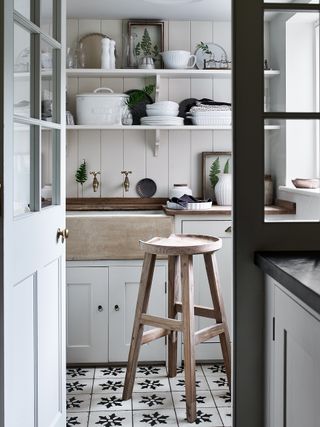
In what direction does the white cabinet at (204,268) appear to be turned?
toward the camera

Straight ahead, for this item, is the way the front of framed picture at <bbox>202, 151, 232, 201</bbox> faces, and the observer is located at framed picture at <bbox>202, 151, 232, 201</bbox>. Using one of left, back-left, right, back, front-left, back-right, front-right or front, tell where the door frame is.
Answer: front

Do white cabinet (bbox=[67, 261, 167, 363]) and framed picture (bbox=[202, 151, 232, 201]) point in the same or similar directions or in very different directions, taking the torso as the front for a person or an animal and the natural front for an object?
same or similar directions

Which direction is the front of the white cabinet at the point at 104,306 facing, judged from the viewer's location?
facing the viewer

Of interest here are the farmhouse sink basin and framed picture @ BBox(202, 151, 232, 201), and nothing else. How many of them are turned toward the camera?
2

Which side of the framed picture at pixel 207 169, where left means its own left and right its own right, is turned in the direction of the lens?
front

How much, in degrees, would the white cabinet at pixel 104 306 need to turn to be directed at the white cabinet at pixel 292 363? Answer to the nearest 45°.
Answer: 0° — it already faces it

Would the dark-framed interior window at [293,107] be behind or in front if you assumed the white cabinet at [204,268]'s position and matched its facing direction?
in front

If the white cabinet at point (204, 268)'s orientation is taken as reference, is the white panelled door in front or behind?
in front
